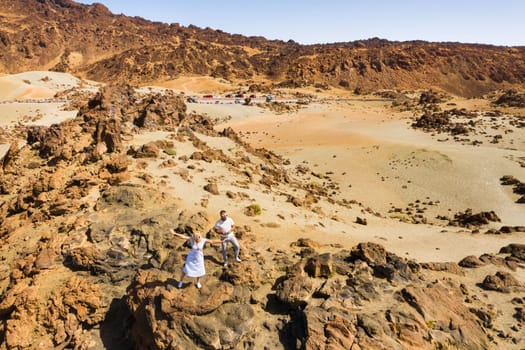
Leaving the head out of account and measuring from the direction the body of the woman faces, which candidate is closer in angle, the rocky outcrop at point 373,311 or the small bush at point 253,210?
the rocky outcrop

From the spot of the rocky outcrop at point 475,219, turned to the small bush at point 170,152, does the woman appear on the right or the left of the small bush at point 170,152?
left

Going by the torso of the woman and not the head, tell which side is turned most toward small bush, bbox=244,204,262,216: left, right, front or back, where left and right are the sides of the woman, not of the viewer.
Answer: back

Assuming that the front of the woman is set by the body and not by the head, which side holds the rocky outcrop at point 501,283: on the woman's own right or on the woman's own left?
on the woman's own left

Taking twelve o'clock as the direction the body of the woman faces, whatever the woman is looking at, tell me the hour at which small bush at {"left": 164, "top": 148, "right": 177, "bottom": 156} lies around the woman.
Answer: The small bush is roughly at 6 o'clock from the woman.

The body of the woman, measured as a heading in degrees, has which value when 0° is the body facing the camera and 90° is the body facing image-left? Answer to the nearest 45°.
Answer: approximately 0°

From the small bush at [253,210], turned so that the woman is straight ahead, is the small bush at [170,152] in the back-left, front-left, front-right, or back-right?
back-right

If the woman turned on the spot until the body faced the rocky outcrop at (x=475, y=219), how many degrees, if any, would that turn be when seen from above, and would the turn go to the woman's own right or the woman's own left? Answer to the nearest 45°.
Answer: approximately 135° to the woman's own left

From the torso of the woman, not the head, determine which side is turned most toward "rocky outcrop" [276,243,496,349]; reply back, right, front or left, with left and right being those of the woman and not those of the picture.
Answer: left
